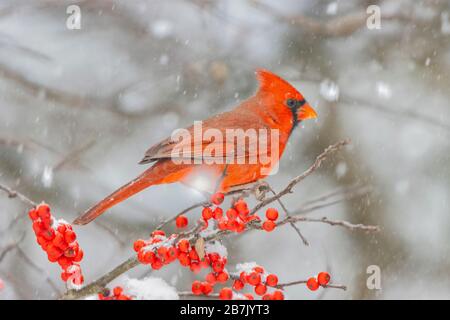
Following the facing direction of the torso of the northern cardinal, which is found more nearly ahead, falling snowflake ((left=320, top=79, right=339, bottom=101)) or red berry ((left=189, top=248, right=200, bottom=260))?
the falling snowflake

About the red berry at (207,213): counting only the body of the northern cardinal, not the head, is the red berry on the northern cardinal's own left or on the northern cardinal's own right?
on the northern cardinal's own right

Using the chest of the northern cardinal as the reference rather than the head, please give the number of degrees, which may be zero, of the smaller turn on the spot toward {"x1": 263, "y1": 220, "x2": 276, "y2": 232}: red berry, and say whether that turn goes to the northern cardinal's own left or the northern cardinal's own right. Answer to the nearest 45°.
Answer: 0° — it already faces it

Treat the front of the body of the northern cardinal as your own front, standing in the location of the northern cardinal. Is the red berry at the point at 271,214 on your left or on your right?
on your right

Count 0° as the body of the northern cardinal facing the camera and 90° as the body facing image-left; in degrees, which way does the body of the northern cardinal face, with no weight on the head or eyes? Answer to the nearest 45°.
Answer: approximately 270°
